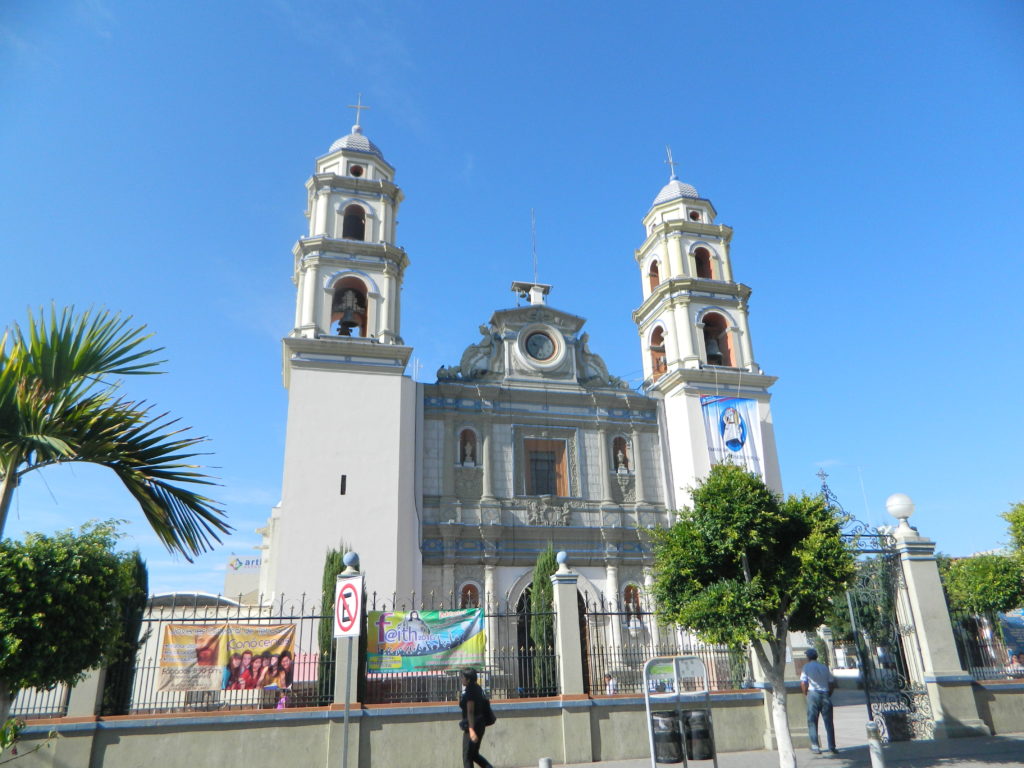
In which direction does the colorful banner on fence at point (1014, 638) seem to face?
toward the camera

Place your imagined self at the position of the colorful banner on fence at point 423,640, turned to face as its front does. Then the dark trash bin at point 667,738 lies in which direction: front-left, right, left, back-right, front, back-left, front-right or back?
front-left

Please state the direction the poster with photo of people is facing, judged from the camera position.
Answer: facing the viewer

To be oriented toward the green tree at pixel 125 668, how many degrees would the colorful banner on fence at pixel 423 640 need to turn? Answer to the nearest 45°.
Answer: approximately 90° to its right

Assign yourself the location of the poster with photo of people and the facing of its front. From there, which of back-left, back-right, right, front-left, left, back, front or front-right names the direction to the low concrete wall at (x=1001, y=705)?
left

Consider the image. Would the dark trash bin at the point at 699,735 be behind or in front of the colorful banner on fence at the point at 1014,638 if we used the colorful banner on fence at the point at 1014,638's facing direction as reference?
in front

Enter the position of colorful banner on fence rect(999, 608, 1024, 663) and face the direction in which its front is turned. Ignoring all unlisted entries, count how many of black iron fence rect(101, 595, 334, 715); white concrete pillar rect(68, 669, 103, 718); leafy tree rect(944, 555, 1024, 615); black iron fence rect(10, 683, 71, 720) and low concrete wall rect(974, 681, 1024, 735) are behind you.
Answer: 1

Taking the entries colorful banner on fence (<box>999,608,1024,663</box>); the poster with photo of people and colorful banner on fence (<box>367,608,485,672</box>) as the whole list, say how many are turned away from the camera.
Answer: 0

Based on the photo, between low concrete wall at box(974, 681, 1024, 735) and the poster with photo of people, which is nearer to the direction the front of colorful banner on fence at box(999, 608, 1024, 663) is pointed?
the low concrete wall

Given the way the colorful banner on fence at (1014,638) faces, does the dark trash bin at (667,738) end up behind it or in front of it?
in front

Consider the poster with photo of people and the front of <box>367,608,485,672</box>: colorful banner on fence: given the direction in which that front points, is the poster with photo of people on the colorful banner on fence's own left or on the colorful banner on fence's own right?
on the colorful banner on fence's own right
